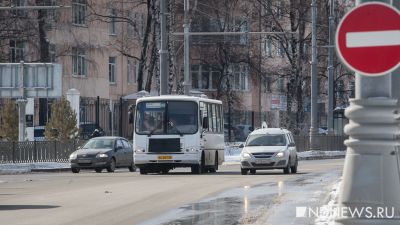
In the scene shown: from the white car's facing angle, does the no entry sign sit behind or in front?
in front

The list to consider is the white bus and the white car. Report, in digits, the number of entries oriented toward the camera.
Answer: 2

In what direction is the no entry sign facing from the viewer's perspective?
toward the camera

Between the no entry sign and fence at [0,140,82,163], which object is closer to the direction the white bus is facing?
the no entry sign

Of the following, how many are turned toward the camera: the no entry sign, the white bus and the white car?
3

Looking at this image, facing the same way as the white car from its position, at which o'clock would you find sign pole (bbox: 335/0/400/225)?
The sign pole is roughly at 12 o'clock from the white car.

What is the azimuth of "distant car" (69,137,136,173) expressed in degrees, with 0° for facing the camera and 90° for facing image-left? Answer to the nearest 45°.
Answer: approximately 45°

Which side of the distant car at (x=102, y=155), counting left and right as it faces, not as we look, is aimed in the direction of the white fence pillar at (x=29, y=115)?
right

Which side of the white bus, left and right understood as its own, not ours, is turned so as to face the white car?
left

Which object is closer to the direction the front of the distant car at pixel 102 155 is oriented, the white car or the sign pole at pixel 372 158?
the sign pole
